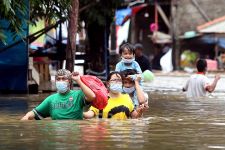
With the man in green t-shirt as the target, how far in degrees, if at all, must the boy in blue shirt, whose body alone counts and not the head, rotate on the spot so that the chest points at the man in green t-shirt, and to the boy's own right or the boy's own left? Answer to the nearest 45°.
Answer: approximately 45° to the boy's own right

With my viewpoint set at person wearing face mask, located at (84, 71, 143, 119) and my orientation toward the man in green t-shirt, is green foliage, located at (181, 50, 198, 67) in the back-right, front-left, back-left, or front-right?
back-right

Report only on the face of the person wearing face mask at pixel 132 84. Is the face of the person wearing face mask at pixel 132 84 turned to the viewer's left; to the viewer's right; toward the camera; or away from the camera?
toward the camera

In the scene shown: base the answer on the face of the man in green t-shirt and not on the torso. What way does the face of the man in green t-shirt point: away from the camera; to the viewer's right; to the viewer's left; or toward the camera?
toward the camera

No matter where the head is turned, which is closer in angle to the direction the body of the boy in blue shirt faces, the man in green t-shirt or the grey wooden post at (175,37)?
the man in green t-shirt

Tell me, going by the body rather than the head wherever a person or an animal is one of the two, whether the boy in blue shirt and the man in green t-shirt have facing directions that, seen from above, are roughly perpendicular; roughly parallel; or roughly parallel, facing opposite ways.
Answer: roughly parallel

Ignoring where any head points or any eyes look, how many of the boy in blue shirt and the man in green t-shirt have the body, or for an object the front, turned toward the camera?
2

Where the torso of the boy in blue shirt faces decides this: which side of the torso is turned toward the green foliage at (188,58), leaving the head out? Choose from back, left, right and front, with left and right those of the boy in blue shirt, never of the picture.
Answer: back

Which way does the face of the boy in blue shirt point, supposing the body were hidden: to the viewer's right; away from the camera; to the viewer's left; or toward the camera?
toward the camera

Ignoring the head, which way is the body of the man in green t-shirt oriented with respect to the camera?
toward the camera

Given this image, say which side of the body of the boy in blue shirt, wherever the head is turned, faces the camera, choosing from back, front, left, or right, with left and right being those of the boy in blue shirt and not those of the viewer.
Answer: front

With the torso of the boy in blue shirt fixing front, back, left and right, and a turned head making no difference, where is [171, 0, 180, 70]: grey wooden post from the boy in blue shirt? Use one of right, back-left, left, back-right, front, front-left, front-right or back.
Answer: back

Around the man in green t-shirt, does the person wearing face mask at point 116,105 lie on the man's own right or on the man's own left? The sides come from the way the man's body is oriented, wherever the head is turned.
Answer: on the man's own left

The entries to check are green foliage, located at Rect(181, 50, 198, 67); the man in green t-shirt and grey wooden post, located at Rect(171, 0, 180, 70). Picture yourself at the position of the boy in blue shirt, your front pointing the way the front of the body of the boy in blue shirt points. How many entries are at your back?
2
